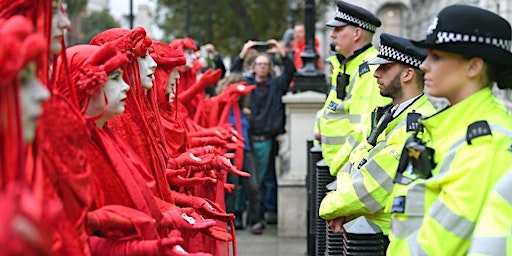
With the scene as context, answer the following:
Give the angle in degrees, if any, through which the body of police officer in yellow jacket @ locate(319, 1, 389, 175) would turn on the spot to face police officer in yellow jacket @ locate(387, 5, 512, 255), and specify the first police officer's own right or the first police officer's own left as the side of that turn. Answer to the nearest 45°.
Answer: approximately 90° to the first police officer's own left

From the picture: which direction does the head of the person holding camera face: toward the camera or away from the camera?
toward the camera

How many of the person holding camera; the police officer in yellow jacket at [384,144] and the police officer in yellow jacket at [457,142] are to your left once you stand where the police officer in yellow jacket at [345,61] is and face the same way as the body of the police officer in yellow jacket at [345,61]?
2

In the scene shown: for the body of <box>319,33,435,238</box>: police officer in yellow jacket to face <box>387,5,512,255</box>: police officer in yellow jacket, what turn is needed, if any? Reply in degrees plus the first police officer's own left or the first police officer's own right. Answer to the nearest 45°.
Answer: approximately 90° to the first police officer's own left

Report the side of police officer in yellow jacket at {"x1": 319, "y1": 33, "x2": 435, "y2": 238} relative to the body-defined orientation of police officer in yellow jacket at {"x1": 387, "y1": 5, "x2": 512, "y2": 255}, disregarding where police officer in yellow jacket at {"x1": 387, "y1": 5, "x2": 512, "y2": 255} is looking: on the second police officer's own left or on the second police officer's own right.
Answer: on the second police officer's own right

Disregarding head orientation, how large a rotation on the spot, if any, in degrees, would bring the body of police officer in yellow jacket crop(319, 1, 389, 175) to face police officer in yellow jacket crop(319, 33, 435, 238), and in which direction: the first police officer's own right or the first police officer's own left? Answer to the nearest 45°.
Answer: approximately 90° to the first police officer's own left

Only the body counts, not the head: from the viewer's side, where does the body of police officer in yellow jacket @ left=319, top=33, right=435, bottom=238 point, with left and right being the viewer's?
facing to the left of the viewer

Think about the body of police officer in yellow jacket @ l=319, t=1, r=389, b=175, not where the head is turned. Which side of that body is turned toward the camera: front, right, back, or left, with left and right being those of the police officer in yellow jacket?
left

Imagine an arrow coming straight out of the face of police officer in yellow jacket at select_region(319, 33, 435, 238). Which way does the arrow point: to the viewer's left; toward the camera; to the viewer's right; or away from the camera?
to the viewer's left

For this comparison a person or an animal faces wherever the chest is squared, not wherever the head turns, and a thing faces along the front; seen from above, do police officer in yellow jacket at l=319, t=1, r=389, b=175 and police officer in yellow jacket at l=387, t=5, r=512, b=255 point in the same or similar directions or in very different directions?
same or similar directions

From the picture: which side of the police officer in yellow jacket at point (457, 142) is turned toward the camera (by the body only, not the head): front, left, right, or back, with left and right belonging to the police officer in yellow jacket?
left

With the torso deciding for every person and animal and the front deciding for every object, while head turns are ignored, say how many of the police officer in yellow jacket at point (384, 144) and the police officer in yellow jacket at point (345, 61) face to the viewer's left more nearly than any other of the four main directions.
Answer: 2

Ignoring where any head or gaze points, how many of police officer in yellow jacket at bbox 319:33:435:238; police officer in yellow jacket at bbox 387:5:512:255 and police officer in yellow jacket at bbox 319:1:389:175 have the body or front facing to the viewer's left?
3

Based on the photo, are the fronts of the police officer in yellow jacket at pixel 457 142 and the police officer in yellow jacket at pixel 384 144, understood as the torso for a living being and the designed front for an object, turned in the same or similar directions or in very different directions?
same or similar directions

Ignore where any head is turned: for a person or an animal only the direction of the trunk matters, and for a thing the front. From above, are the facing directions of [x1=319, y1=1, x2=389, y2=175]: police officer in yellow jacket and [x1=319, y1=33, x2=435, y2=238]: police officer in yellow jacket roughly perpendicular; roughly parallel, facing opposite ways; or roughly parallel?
roughly parallel

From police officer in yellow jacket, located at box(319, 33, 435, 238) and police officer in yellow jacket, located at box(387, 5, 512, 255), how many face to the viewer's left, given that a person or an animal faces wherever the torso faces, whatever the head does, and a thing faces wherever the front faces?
2

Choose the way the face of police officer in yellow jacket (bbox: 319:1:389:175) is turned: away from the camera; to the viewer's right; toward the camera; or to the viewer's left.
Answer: to the viewer's left
